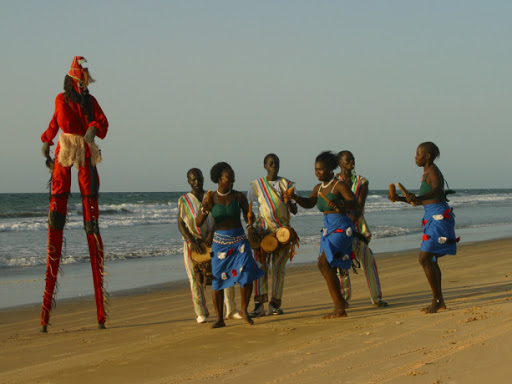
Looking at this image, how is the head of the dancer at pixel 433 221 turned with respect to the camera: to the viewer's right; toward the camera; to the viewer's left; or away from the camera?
to the viewer's left

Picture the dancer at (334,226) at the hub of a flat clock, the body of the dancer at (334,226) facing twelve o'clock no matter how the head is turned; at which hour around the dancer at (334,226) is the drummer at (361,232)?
the drummer at (361,232) is roughly at 5 o'clock from the dancer at (334,226).

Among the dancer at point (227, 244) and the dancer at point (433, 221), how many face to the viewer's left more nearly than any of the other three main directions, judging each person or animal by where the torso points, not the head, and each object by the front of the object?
1

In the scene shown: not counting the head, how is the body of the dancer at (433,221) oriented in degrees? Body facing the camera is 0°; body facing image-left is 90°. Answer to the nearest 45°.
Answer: approximately 90°

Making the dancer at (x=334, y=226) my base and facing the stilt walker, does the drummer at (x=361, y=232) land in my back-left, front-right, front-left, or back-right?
back-right

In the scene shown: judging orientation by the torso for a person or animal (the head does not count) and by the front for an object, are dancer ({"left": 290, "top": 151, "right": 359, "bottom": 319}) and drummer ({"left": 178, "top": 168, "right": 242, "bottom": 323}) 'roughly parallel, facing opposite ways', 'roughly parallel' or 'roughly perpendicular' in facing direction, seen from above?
roughly perpendicular

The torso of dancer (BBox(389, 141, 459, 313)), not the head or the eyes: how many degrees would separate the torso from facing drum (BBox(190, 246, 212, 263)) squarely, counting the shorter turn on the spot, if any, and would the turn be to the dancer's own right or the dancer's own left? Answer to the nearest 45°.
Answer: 0° — they already face it

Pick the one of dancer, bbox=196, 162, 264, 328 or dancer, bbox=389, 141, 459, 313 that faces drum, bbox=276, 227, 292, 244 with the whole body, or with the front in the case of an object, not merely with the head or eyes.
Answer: dancer, bbox=389, 141, 459, 313

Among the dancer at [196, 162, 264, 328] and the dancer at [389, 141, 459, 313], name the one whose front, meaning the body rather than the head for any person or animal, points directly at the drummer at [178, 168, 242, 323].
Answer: the dancer at [389, 141, 459, 313]

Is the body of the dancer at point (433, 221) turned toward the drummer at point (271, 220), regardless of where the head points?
yes
